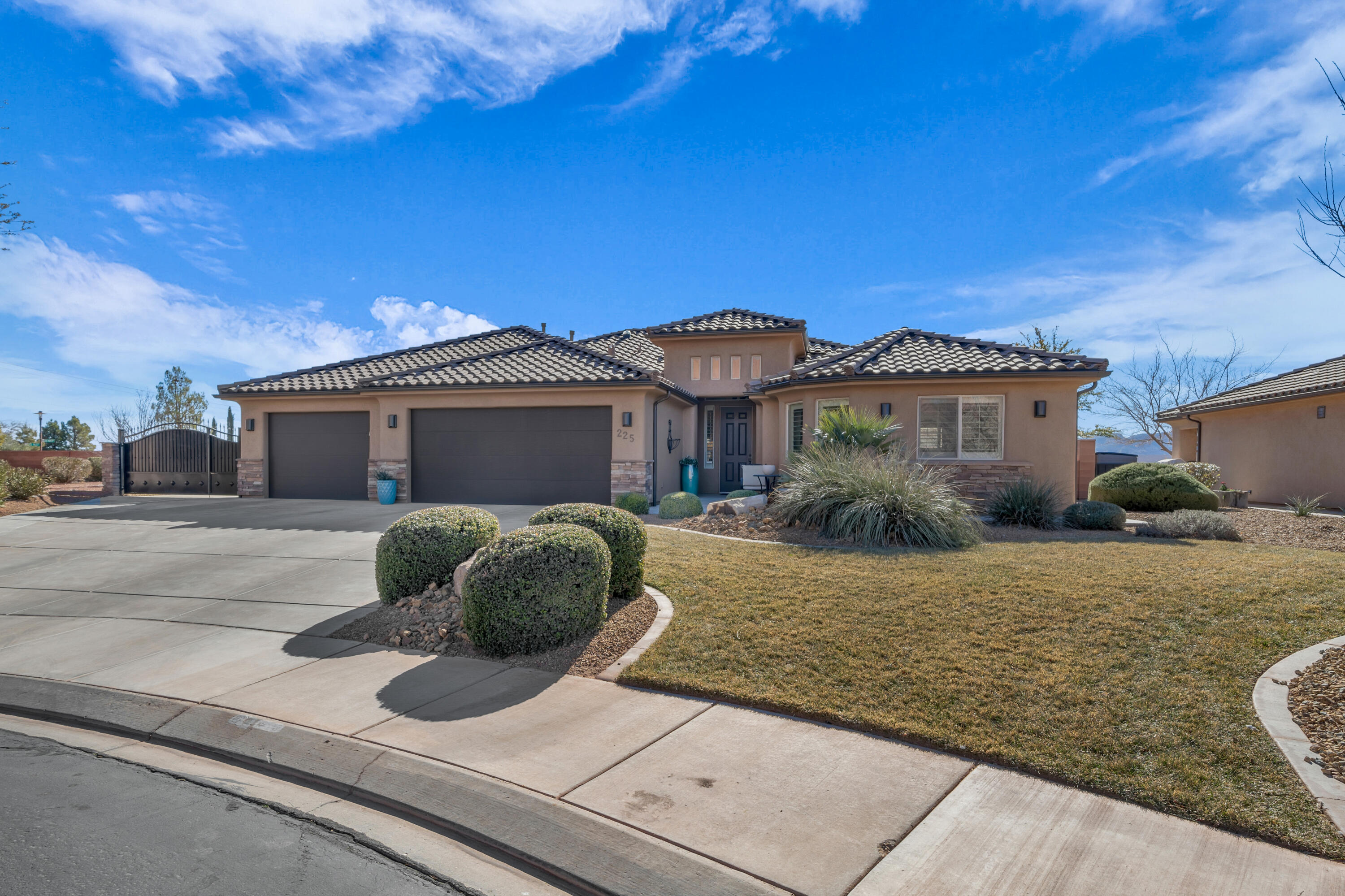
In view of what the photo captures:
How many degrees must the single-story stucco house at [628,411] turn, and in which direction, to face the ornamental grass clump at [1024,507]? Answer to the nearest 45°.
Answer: approximately 45° to its left

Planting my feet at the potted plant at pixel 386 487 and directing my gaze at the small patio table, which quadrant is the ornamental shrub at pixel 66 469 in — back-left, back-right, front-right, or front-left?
back-left

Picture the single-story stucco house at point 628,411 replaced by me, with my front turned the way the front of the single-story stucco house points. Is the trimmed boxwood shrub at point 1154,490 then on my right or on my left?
on my left

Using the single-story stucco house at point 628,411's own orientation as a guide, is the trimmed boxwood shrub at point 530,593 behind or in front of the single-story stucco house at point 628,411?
in front

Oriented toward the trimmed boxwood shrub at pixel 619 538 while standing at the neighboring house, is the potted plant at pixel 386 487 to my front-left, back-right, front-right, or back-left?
front-right

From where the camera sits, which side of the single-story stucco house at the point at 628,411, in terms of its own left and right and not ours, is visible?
front

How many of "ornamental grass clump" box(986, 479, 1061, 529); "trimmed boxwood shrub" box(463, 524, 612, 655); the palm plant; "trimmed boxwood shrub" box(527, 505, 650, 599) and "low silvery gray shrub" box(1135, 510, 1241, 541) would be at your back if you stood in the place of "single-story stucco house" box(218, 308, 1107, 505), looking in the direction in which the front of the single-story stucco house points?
0

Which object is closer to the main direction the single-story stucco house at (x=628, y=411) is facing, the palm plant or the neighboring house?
the palm plant

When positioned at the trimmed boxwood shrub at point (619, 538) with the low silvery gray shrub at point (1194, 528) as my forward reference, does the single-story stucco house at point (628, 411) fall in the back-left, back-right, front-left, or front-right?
front-left

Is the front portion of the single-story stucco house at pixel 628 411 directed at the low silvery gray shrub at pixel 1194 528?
no

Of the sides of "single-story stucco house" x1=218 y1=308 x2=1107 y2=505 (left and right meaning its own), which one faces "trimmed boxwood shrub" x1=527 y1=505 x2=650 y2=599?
front

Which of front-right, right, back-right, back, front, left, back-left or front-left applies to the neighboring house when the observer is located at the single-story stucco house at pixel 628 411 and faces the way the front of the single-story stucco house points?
left

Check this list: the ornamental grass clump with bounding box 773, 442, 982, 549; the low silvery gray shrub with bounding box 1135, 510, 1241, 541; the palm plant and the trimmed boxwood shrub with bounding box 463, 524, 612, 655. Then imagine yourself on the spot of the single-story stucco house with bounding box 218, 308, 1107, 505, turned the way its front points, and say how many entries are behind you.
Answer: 0

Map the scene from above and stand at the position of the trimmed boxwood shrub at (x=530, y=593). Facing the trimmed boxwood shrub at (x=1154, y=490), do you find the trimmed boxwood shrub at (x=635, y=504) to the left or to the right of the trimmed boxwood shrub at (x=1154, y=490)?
left

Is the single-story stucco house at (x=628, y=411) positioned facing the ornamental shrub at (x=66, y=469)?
no

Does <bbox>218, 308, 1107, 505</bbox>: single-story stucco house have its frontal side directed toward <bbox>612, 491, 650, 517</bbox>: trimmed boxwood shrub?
yes
